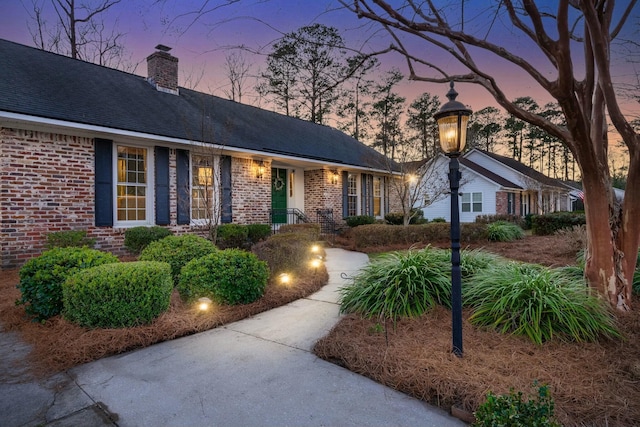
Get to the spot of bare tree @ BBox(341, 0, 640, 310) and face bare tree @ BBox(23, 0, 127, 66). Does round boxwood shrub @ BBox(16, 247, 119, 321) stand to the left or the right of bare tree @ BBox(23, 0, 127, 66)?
left

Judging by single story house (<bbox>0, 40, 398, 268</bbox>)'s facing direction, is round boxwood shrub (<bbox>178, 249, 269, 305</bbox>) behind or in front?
in front

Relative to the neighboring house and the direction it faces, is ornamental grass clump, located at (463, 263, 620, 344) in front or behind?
in front

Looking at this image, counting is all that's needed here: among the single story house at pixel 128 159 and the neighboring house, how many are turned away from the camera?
0

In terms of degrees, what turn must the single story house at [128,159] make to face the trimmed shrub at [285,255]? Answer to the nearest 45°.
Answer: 0° — it already faces it

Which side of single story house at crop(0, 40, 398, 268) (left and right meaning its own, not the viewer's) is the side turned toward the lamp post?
front

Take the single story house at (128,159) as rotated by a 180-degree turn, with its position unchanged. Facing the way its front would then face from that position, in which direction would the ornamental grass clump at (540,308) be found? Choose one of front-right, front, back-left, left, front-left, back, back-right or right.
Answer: back

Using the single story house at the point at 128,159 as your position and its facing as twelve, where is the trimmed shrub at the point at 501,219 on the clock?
The trimmed shrub is roughly at 10 o'clock from the single story house.

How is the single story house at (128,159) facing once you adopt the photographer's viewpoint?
facing the viewer and to the right of the viewer
